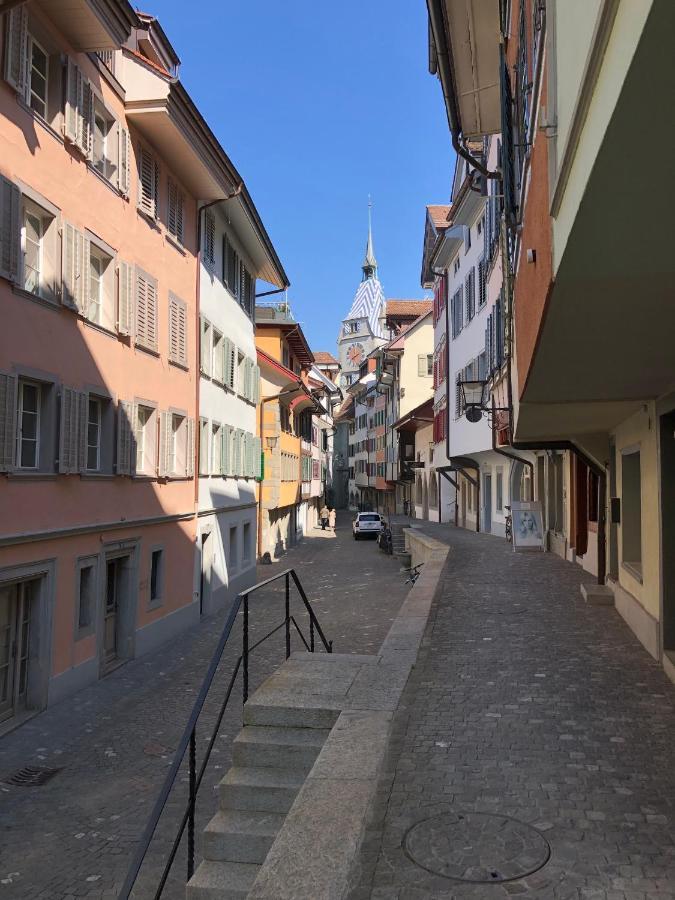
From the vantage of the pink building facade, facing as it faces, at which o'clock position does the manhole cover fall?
The manhole cover is roughly at 1 o'clock from the pink building facade.

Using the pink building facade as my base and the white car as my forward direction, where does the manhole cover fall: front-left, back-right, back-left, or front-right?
back-right

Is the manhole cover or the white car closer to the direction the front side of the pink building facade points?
the manhole cover

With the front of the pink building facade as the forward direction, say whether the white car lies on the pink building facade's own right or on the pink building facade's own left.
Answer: on the pink building facade's own left

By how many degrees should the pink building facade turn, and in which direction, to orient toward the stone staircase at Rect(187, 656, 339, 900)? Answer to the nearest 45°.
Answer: approximately 45° to its right

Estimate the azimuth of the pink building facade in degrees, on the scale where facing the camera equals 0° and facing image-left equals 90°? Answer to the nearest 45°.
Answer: approximately 315°
